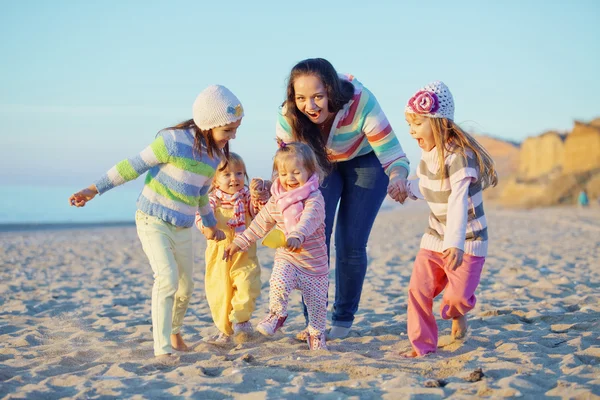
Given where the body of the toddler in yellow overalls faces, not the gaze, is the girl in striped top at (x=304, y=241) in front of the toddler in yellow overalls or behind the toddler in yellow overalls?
in front

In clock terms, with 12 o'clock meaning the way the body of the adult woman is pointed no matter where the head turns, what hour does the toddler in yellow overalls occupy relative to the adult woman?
The toddler in yellow overalls is roughly at 2 o'clock from the adult woman.

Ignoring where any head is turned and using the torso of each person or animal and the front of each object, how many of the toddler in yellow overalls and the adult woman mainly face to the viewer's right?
0

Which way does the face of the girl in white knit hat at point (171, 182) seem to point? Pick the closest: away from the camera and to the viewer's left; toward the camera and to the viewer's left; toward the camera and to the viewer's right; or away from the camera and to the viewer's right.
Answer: toward the camera and to the viewer's right

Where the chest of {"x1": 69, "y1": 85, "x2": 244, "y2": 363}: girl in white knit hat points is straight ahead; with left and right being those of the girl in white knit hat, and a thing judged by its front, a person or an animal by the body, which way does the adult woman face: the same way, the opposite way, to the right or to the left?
to the right

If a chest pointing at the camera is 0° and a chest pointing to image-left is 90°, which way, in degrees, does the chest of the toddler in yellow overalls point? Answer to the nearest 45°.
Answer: approximately 0°

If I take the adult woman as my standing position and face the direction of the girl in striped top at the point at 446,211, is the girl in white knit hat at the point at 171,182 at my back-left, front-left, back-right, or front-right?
back-right

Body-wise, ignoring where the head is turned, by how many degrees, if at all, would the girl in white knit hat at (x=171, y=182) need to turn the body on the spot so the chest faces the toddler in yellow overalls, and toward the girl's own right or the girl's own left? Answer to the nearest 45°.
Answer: approximately 90° to the girl's own left

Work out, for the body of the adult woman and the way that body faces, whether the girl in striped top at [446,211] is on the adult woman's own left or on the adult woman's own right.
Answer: on the adult woman's own left

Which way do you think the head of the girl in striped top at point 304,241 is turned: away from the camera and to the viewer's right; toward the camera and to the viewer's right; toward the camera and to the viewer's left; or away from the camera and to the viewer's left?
toward the camera and to the viewer's left

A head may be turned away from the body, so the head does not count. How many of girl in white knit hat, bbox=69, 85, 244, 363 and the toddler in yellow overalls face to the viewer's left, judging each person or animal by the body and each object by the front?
0

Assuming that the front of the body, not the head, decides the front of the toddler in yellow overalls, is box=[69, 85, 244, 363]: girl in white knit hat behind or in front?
in front

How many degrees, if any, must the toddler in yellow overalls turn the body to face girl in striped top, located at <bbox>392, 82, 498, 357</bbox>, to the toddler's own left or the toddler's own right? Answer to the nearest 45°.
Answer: approximately 45° to the toddler's own left
